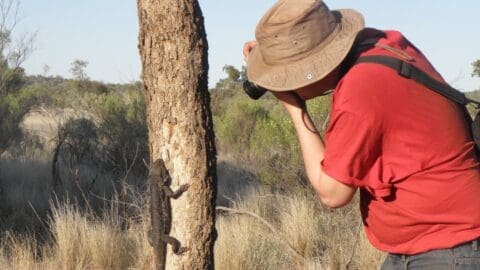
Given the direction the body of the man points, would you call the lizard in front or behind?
in front

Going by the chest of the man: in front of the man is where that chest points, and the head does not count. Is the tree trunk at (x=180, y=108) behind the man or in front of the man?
in front

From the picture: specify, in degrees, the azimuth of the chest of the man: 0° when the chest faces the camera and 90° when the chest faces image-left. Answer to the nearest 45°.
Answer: approximately 90°
